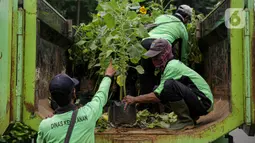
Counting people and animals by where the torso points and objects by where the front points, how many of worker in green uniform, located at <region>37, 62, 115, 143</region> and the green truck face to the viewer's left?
0

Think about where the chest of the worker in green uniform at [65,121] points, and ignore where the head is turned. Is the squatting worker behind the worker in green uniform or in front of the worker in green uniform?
in front

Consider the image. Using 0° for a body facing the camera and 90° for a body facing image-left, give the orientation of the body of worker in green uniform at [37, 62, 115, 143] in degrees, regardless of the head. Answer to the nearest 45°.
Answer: approximately 225°

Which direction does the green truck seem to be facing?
away from the camera

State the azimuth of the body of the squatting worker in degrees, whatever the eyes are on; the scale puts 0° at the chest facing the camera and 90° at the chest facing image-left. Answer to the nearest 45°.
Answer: approximately 90°

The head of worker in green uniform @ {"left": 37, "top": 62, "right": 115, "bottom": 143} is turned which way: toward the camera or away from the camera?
away from the camera

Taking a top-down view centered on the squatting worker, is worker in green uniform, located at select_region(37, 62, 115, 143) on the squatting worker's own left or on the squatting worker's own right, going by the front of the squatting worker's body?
on the squatting worker's own left
